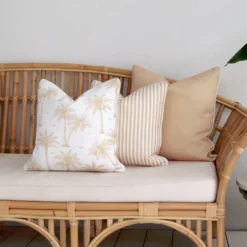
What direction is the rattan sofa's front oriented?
toward the camera
